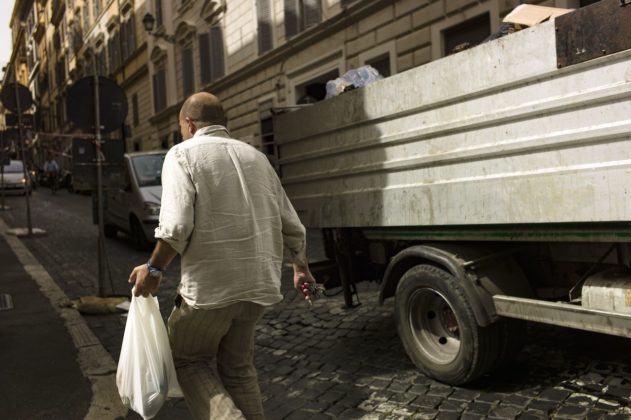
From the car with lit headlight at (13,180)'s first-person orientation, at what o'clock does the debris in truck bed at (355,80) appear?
The debris in truck bed is roughly at 12 o'clock from the car with lit headlight.

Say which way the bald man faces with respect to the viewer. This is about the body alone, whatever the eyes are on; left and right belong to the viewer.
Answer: facing away from the viewer and to the left of the viewer

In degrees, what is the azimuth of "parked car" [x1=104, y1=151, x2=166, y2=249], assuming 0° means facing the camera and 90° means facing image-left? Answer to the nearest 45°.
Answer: approximately 315°

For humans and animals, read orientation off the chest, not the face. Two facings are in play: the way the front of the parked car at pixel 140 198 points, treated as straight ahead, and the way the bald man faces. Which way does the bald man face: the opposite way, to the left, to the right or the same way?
the opposite way

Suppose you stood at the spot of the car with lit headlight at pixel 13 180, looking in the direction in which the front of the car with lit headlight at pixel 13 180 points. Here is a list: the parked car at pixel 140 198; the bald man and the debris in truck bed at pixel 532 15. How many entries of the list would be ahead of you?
3

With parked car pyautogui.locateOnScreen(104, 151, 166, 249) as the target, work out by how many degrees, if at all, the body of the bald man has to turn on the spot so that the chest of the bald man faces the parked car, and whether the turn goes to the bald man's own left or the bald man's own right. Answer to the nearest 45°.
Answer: approximately 45° to the bald man's own right

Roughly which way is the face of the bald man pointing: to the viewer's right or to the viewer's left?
to the viewer's left

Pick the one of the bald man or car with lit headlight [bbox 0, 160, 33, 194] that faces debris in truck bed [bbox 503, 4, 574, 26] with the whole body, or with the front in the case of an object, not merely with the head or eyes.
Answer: the car with lit headlight

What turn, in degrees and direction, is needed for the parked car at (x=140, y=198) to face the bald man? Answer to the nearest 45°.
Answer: approximately 45° to its right

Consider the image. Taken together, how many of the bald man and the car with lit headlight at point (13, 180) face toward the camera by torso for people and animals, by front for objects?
1

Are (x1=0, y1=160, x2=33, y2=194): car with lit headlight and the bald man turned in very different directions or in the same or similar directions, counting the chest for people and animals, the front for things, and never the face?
very different directions

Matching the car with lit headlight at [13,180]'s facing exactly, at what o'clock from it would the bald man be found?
The bald man is roughly at 12 o'clock from the car with lit headlight.
